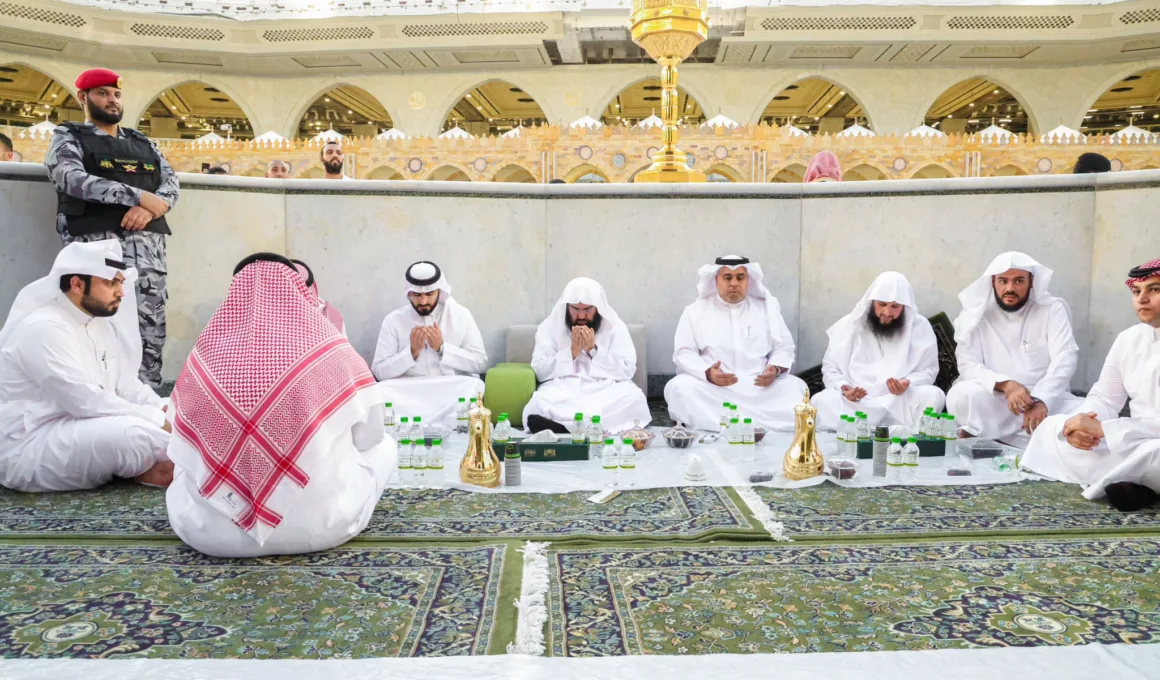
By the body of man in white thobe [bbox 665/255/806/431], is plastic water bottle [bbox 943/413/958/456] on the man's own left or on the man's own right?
on the man's own left

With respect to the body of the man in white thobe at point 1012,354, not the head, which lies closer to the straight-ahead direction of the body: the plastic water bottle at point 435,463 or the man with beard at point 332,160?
the plastic water bottle

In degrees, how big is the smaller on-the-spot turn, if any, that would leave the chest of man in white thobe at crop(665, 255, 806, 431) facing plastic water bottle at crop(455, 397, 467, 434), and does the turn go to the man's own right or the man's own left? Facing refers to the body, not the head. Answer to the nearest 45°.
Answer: approximately 45° to the man's own right

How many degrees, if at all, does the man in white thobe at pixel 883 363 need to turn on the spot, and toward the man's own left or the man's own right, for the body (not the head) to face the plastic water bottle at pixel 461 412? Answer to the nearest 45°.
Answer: approximately 90° to the man's own right

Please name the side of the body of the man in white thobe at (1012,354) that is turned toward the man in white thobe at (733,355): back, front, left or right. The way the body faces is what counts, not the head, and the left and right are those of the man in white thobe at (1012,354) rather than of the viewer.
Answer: right
